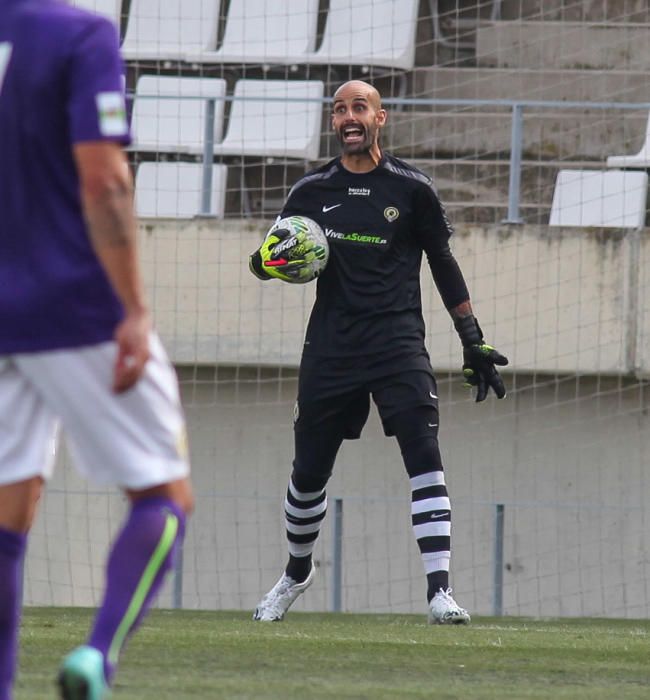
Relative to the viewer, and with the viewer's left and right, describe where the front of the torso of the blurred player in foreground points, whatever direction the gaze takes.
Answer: facing away from the viewer and to the right of the viewer

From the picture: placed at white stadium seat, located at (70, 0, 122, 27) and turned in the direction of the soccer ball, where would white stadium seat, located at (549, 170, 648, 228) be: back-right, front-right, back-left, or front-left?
front-left

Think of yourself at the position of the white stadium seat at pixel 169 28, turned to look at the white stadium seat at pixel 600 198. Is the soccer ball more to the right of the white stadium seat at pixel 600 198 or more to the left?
right

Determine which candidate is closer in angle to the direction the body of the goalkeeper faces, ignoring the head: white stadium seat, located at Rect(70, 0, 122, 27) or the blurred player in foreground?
the blurred player in foreground

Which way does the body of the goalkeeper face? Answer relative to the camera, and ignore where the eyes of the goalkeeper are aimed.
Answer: toward the camera

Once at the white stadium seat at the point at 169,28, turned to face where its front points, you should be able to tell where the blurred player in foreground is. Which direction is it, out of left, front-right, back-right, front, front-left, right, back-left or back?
front

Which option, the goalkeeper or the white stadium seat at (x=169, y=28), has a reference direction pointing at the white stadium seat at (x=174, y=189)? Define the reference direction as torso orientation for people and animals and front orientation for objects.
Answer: the white stadium seat at (x=169, y=28)

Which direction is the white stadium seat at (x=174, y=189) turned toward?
toward the camera

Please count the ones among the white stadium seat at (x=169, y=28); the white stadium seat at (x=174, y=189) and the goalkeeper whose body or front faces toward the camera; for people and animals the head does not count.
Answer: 3

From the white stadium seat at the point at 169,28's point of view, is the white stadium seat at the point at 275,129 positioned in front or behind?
in front

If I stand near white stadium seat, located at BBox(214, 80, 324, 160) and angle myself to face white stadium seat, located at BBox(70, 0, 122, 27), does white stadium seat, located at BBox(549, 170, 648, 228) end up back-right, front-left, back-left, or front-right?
back-right

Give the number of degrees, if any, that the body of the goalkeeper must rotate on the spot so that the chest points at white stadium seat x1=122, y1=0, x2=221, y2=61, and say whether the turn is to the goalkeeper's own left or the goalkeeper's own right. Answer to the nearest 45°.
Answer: approximately 180°

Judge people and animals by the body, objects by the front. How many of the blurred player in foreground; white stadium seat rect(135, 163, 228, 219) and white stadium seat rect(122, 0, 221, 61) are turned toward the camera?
2

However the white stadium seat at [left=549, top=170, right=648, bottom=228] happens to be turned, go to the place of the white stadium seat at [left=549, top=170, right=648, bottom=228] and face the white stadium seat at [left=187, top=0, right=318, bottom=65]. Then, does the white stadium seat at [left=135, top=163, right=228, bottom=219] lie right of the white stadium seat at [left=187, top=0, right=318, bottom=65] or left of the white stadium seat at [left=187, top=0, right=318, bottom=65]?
left
